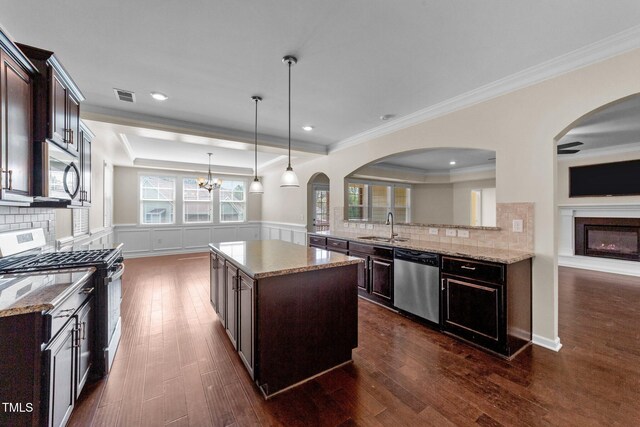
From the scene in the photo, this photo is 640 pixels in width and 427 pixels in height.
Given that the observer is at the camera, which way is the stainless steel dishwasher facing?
facing the viewer and to the left of the viewer

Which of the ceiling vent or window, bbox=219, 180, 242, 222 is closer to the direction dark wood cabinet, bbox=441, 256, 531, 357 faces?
the ceiling vent

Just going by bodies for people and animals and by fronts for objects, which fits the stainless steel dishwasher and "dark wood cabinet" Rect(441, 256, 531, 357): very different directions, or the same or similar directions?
same or similar directions

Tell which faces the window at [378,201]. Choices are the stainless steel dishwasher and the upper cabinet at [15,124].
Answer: the upper cabinet

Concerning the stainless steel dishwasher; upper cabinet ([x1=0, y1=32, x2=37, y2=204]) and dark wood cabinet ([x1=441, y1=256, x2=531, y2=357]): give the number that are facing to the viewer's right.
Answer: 1

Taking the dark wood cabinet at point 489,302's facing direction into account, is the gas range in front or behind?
in front

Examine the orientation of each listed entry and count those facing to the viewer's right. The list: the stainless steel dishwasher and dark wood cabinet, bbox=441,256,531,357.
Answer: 0

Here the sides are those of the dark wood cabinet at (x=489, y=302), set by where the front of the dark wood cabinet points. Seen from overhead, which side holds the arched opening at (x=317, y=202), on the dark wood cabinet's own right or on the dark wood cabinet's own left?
on the dark wood cabinet's own right

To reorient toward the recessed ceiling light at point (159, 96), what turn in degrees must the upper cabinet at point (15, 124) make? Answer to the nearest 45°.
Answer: approximately 45° to its left

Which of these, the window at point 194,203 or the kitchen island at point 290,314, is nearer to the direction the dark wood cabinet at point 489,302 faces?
the kitchen island

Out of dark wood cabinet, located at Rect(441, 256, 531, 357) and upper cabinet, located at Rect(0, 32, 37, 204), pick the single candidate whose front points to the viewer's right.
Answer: the upper cabinet

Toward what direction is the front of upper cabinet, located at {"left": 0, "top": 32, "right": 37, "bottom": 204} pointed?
to the viewer's right

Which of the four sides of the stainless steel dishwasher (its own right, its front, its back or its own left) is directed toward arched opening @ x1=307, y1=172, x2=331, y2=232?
right
